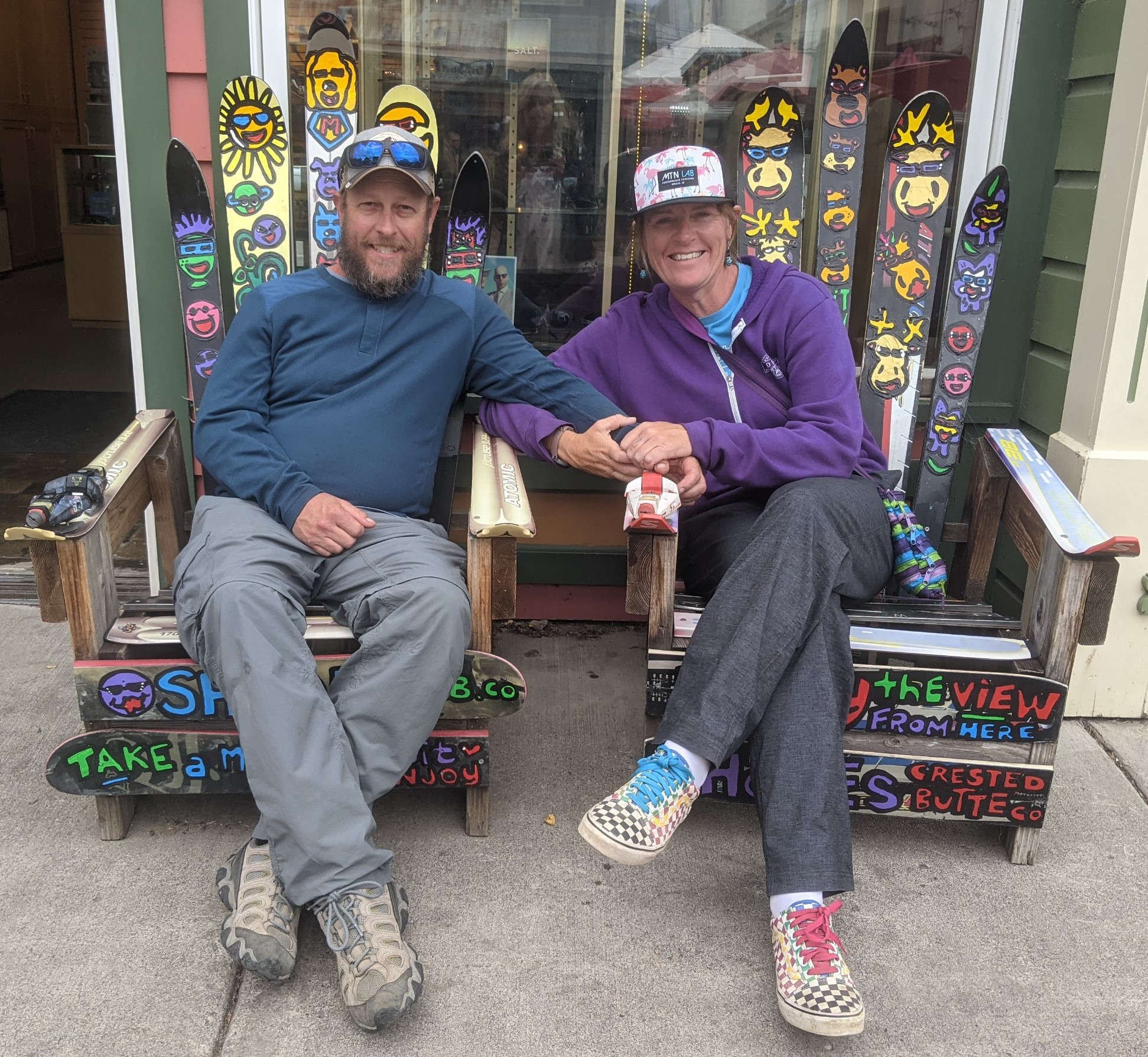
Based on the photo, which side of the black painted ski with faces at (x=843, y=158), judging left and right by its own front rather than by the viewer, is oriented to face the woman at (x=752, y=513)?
front

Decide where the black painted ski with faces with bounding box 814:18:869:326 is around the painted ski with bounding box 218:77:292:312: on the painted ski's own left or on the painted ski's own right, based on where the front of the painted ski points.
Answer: on the painted ski's own left

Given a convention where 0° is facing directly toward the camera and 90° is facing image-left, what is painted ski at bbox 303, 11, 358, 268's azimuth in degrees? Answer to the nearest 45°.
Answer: approximately 0°

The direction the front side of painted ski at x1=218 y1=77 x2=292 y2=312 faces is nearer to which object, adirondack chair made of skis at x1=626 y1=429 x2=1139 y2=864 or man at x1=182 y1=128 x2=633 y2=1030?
the man

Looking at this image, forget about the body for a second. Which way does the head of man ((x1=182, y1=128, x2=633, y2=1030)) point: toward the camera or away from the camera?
toward the camera

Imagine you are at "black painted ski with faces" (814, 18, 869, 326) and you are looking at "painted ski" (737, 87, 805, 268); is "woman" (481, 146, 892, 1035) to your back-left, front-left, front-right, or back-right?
front-left

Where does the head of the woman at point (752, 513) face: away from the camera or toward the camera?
toward the camera

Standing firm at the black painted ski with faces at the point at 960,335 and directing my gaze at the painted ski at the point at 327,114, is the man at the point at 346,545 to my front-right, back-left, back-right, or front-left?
front-left

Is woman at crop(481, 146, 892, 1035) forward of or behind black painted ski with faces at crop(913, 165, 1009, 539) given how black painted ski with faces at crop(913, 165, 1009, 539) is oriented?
forward

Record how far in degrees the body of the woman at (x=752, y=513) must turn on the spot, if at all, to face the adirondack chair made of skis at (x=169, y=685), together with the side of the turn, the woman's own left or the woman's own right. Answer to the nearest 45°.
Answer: approximately 90° to the woman's own right

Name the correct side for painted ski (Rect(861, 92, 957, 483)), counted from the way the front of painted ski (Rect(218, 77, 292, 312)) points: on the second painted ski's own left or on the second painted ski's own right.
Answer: on the second painted ski's own left

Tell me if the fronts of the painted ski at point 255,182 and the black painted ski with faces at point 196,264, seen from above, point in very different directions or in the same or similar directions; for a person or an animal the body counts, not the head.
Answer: same or similar directions

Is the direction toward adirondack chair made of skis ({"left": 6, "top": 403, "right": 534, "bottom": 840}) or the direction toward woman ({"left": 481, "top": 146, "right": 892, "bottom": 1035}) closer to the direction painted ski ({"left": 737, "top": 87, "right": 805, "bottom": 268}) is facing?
the woman

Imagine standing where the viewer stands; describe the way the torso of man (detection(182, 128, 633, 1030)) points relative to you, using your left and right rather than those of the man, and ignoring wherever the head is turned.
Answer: facing the viewer

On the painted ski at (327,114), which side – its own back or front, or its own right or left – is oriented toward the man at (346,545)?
front

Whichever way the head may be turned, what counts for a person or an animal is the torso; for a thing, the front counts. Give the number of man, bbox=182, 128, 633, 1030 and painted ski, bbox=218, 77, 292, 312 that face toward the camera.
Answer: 2

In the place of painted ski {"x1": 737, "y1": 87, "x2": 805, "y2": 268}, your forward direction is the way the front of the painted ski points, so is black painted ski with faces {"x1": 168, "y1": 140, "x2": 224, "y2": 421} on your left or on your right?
on your right

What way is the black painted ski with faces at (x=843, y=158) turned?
toward the camera

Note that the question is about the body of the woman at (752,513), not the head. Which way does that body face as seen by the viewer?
toward the camera

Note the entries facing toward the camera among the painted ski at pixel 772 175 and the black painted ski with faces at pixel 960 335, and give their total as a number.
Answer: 2

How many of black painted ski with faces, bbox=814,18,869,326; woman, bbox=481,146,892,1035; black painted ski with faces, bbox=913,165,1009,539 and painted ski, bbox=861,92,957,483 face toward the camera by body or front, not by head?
4

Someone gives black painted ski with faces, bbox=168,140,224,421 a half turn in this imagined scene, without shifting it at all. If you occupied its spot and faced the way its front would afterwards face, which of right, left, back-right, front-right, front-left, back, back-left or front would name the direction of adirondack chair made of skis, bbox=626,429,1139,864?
back-right
